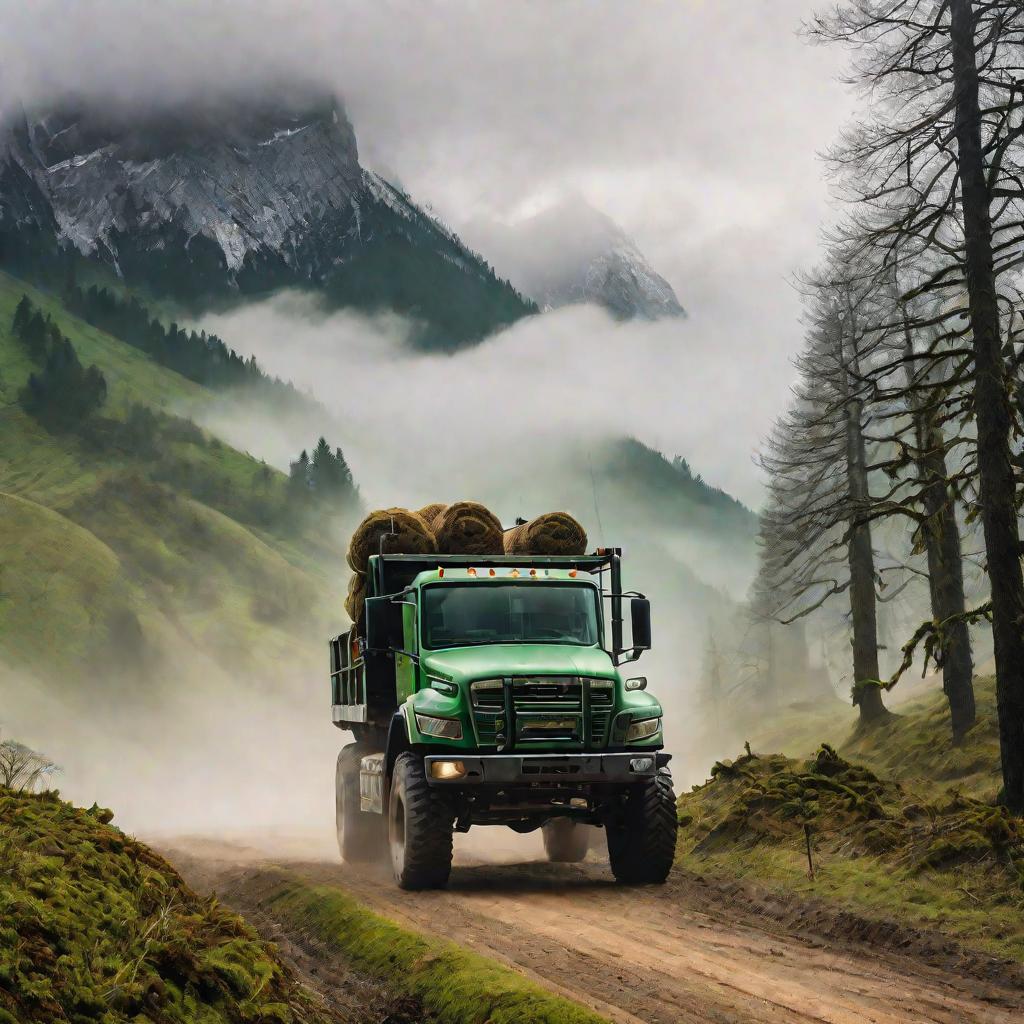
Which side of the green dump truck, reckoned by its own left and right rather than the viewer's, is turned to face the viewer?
front
